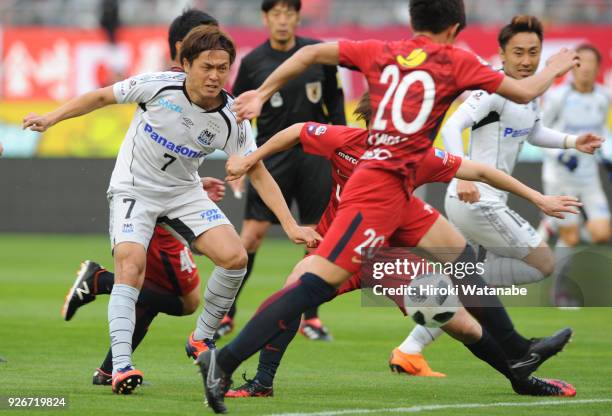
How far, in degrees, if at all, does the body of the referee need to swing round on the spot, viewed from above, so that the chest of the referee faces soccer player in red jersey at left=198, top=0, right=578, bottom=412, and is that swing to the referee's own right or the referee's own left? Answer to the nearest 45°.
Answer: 0° — they already face them

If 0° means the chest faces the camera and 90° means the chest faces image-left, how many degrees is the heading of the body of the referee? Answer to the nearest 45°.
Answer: approximately 0°

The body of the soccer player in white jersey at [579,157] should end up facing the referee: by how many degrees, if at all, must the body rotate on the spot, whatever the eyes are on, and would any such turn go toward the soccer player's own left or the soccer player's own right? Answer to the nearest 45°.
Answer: approximately 45° to the soccer player's own right

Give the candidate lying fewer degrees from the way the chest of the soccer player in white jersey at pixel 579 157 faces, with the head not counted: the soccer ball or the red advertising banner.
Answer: the soccer ball
